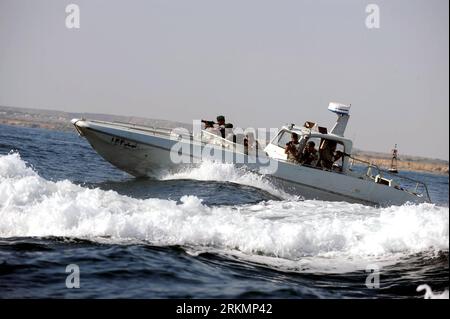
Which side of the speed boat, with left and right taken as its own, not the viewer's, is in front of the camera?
left
